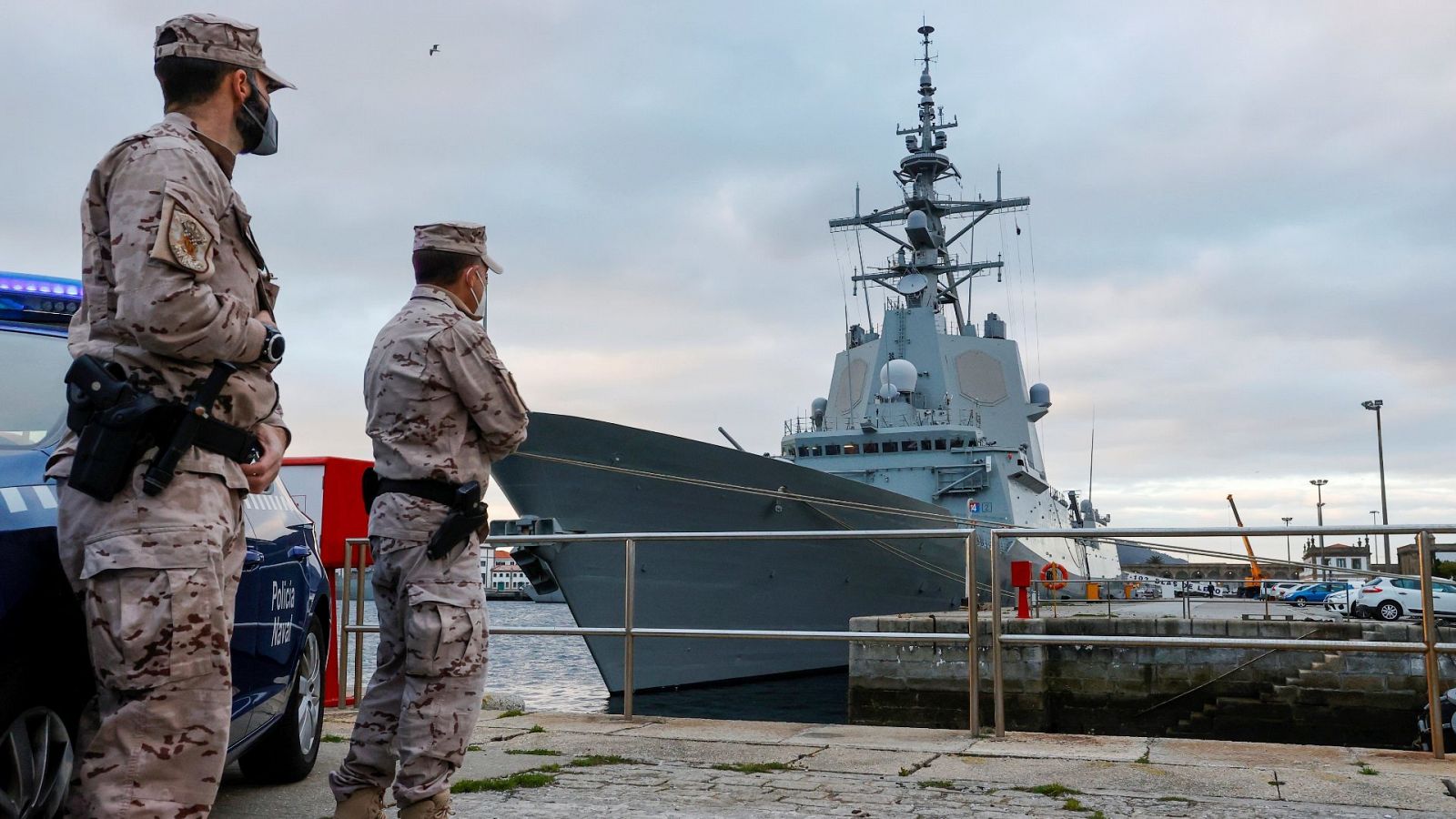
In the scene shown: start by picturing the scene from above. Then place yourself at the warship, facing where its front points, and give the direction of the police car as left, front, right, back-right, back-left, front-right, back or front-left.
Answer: front-left

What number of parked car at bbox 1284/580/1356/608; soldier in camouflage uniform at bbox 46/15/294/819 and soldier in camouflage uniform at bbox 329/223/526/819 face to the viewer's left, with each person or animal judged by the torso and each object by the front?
1

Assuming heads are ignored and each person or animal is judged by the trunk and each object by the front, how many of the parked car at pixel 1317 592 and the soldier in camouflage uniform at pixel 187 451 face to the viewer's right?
1

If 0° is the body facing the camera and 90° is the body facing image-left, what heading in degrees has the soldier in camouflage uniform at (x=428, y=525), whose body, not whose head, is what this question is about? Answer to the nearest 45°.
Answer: approximately 225°

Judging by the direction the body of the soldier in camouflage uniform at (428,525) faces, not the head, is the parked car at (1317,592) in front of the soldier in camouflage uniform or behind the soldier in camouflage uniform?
in front

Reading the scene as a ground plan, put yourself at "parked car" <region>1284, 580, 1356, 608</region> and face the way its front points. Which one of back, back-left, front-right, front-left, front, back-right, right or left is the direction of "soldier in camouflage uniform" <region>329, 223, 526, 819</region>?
left

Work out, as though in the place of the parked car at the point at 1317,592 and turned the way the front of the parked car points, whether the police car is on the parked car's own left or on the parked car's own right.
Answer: on the parked car's own left

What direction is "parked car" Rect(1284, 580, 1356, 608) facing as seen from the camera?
to the viewer's left

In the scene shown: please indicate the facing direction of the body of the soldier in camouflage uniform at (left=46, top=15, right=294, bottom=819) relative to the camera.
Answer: to the viewer's right

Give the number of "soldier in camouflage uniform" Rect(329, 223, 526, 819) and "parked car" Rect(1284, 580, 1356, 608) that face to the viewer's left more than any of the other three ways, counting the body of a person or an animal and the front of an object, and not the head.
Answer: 1

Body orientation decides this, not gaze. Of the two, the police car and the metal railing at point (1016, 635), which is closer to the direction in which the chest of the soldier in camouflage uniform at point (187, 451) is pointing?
the metal railing
